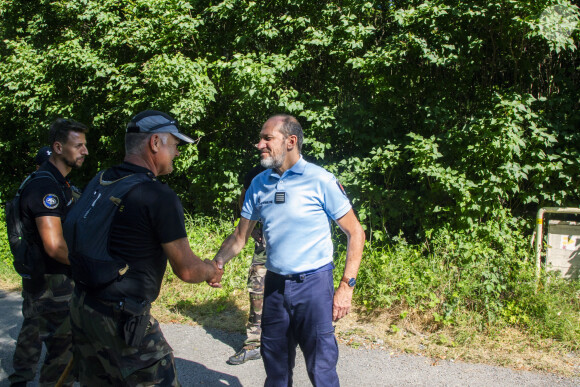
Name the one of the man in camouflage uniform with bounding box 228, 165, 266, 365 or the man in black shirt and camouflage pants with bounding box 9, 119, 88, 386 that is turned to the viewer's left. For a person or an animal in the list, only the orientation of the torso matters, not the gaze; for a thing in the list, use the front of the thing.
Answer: the man in camouflage uniform with bounding box 228, 165, 266, 365

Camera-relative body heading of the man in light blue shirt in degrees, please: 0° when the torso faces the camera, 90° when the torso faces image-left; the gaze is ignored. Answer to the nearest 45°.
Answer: approximately 45°

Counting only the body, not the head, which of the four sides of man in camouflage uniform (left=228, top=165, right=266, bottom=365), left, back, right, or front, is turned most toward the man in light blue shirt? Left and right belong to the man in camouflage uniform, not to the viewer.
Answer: left

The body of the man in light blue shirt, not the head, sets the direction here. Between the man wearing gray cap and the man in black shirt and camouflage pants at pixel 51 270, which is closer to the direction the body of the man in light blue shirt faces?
the man wearing gray cap

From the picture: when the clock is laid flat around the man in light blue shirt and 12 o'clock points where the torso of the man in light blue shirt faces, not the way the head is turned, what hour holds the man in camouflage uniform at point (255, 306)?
The man in camouflage uniform is roughly at 4 o'clock from the man in light blue shirt.

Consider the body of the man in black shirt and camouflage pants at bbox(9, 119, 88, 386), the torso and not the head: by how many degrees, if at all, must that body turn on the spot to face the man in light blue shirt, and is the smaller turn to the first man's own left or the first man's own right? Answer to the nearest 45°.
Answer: approximately 45° to the first man's own right

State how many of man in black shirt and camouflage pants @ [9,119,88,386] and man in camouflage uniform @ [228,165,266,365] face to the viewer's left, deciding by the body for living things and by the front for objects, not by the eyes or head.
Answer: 1

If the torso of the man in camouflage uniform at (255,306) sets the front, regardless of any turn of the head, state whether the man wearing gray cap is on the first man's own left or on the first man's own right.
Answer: on the first man's own left

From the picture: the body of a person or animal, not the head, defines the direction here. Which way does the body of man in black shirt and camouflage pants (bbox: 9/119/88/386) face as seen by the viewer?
to the viewer's right

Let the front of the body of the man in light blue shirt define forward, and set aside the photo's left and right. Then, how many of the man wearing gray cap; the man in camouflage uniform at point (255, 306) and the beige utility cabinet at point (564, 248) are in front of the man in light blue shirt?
1

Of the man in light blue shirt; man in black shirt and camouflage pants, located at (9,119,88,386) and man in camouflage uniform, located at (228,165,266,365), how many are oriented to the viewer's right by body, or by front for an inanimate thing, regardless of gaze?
1

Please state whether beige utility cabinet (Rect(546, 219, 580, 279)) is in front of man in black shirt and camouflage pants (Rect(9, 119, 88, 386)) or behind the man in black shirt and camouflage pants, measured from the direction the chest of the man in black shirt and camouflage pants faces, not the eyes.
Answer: in front

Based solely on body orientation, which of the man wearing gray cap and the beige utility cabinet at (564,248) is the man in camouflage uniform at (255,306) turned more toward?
the man wearing gray cap

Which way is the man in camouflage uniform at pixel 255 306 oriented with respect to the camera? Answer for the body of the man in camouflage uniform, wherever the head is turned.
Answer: to the viewer's left

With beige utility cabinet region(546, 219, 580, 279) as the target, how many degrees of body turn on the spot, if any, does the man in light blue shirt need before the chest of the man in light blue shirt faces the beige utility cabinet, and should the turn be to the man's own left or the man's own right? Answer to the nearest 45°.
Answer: approximately 180°

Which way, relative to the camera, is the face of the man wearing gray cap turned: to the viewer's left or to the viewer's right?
to the viewer's right

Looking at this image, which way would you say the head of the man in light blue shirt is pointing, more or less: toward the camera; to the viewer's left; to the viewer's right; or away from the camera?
to the viewer's left
